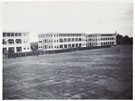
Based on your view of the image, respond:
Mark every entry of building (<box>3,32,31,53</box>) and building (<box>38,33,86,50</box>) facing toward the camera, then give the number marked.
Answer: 2

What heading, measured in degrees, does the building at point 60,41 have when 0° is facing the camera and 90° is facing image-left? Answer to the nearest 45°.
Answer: approximately 0°

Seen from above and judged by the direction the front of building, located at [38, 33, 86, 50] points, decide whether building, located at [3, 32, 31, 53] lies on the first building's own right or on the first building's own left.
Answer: on the first building's own right

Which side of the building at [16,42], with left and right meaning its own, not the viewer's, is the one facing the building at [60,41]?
left

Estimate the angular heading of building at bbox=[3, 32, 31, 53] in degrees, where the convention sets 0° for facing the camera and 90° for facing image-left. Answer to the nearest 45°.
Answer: approximately 0°
